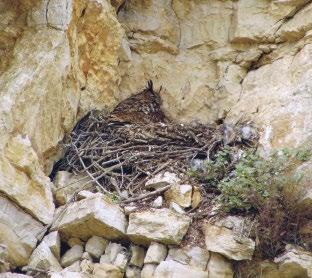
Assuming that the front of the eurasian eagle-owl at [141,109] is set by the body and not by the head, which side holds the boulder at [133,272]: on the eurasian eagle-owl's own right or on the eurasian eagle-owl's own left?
on the eurasian eagle-owl's own right

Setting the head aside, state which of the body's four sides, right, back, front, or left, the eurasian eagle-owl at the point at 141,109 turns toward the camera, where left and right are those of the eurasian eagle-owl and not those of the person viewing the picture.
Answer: right

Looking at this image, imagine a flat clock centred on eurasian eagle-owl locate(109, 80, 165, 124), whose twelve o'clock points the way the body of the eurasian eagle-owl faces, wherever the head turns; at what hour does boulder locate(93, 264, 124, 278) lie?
The boulder is roughly at 3 o'clock from the eurasian eagle-owl.

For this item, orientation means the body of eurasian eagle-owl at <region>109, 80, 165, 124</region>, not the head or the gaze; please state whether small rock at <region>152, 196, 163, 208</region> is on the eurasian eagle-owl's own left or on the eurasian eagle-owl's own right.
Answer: on the eurasian eagle-owl's own right

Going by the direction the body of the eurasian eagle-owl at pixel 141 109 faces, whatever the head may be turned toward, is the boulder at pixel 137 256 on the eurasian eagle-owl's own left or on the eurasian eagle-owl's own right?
on the eurasian eagle-owl's own right

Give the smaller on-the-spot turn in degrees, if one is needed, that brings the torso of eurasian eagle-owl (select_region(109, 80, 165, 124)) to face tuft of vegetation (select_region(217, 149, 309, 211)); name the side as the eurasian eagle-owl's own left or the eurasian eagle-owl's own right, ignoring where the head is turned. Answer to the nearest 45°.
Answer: approximately 45° to the eurasian eagle-owl's own right

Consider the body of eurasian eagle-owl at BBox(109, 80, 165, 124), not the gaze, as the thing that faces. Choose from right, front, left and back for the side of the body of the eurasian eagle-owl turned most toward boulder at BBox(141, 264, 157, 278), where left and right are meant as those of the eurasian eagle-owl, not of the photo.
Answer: right

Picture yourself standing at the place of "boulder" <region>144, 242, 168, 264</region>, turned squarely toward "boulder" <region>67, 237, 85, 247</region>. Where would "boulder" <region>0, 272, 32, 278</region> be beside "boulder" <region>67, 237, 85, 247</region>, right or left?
left

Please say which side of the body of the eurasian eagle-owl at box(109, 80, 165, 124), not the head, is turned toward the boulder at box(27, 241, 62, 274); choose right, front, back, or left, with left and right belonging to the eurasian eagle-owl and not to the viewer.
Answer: right
